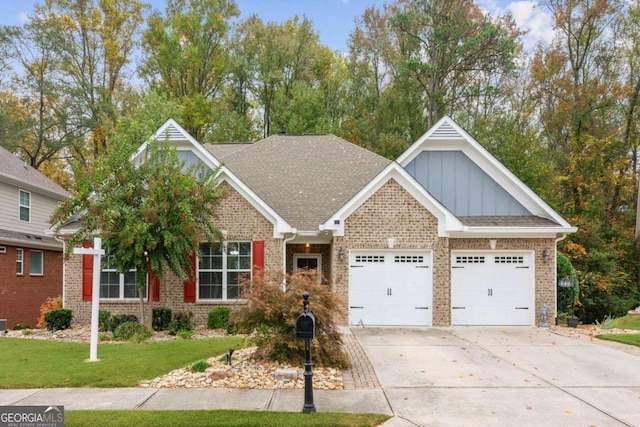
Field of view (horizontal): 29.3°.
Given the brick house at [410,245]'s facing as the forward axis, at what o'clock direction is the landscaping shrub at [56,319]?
The landscaping shrub is roughly at 3 o'clock from the brick house.

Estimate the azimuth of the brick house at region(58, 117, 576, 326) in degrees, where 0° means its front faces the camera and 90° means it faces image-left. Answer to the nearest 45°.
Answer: approximately 0°

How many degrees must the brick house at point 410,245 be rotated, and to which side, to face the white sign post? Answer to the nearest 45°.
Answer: approximately 45° to its right
